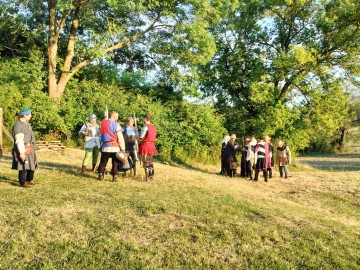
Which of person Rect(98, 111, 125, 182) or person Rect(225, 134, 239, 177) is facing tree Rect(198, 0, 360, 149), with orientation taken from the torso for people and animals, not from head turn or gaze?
person Rect(98, 111, 125, 182)

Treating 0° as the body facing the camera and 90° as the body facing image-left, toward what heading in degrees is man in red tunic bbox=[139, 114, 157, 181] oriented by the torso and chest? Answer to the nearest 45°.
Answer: approximately 135°

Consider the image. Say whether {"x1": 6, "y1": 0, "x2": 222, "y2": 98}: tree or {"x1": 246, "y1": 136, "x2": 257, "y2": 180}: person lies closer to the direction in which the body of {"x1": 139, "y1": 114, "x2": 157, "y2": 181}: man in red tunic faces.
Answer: the tree

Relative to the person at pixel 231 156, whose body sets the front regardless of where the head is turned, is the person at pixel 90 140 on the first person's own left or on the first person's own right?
on the first person's own right

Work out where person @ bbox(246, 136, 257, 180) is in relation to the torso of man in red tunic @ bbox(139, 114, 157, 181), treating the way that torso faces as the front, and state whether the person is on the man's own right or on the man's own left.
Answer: on the man's own right

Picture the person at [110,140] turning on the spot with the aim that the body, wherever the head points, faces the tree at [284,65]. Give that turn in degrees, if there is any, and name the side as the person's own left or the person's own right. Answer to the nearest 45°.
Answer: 0° — they already face it

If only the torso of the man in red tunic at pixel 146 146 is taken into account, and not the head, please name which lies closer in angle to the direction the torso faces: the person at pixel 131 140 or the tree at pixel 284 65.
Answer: the person

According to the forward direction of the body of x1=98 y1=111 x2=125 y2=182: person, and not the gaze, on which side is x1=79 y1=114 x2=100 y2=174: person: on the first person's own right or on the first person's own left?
on the first person's own left

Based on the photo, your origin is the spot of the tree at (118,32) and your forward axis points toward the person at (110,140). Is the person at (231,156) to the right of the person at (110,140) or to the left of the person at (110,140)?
left
